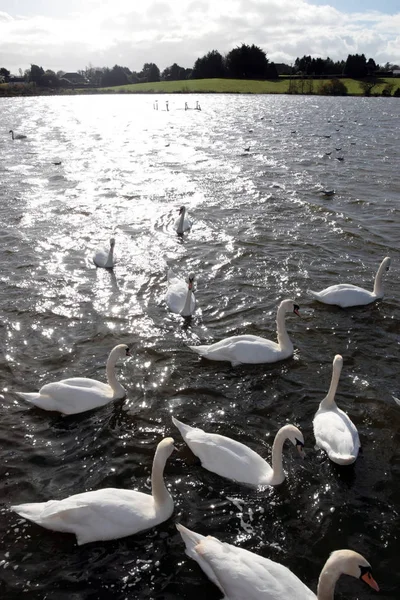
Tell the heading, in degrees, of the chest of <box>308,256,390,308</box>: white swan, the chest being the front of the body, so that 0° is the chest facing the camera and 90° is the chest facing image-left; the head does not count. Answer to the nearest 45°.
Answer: approximately 270°

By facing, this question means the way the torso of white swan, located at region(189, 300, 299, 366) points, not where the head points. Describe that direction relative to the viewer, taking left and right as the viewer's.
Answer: facing to the right of the viewer

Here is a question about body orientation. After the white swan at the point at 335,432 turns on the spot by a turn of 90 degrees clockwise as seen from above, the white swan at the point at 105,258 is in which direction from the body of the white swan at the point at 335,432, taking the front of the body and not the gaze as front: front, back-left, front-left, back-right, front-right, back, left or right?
back-left

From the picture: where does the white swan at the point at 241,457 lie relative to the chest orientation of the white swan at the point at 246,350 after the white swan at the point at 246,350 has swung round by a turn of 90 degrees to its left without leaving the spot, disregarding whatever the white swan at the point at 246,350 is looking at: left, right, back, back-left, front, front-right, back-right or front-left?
back

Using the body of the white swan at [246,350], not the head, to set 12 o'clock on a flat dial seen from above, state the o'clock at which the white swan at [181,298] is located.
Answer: the white swan at [181,298] is roughly at 8 o'clock from the white swan at [246,350].

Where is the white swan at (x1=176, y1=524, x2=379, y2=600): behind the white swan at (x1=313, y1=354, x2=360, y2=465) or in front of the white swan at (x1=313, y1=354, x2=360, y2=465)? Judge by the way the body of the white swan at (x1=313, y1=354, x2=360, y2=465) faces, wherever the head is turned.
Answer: behind

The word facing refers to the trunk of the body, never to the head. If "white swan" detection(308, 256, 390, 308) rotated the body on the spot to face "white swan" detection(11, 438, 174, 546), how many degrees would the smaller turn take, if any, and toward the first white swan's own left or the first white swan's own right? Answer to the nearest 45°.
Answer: approximately 90° to the first white swan's own right

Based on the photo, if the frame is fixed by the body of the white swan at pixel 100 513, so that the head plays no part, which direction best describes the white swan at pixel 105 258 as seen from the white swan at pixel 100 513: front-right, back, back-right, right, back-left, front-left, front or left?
left

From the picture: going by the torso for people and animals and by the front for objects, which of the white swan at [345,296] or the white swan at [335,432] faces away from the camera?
the white swan at [335,432]

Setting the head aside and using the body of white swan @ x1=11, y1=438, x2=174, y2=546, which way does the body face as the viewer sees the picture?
to the viewer's right

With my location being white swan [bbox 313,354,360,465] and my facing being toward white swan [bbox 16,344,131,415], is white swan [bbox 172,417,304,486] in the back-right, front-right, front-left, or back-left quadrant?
front-left

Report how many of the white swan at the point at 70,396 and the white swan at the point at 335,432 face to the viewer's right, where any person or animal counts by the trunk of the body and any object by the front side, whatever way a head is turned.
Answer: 1

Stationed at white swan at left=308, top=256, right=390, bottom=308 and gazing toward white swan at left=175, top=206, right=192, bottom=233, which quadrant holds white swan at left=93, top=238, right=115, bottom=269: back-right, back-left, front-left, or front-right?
front-left

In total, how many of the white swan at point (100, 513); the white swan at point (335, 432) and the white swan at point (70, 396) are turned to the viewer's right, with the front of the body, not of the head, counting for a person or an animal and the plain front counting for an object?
2

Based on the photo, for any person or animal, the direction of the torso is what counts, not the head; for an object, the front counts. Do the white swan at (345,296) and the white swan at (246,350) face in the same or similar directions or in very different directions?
same or similar directions

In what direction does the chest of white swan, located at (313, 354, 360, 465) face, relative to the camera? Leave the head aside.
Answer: away from the camera

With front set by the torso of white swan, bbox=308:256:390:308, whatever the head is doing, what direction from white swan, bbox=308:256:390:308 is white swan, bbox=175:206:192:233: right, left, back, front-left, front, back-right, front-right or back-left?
back-left

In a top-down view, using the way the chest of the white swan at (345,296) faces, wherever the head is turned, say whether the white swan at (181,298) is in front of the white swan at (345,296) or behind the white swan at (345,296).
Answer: behind
